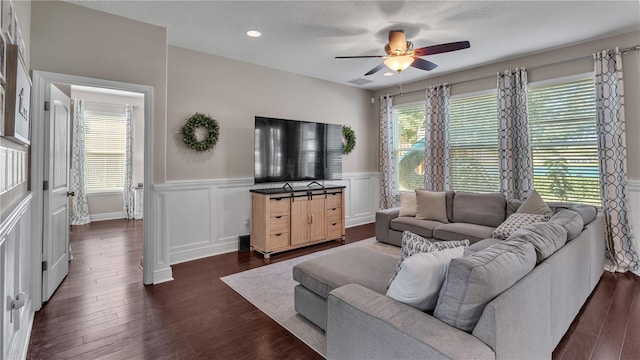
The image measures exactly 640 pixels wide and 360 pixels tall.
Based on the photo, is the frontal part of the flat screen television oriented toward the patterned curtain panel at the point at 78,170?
no

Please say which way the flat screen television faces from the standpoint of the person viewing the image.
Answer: facing the viewer and to the right of the viewer

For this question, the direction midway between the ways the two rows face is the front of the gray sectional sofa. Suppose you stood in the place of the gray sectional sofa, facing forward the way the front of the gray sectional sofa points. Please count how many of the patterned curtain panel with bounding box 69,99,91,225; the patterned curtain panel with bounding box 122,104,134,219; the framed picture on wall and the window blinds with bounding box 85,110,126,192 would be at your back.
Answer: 0

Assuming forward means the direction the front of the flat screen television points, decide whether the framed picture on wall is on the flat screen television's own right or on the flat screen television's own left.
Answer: on the flat screen television's own right

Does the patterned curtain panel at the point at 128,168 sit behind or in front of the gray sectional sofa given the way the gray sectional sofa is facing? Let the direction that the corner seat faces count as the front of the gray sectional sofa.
in front

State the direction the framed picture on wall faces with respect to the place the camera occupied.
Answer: facing to the right of the viewer

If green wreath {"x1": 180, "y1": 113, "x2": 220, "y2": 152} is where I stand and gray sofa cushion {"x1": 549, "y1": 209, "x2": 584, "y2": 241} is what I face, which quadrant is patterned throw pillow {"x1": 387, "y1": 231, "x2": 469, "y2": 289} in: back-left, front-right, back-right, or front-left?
front-right

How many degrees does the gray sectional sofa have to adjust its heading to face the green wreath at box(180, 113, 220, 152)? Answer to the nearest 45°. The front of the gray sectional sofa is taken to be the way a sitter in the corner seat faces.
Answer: approximately 45° to its right

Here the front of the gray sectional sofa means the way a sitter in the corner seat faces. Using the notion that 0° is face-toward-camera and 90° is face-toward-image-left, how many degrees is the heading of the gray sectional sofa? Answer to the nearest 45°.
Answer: approximately 90°

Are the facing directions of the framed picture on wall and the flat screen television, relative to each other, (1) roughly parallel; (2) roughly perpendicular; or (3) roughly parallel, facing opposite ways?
roughly perpendicular

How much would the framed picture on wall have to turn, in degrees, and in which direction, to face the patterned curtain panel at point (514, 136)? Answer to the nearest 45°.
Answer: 0° — it already faces it

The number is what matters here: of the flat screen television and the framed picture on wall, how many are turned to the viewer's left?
0

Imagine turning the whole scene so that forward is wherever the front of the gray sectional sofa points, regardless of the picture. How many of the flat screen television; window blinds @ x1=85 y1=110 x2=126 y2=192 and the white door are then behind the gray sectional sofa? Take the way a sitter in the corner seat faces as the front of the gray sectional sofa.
0

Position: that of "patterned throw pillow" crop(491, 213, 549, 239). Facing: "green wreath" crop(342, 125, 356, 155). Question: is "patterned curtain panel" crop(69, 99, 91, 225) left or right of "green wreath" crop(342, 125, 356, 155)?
left

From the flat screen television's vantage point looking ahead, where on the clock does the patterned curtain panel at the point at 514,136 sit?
The patterned curtain panel is roughly at 11 o'clock from the flat screen television.
